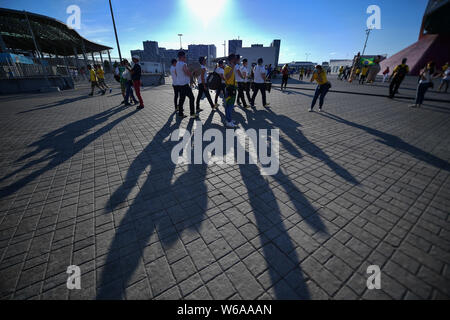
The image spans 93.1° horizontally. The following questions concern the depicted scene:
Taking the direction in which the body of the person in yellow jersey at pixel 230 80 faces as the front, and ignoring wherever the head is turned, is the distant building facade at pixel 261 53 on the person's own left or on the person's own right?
on the person's own left
